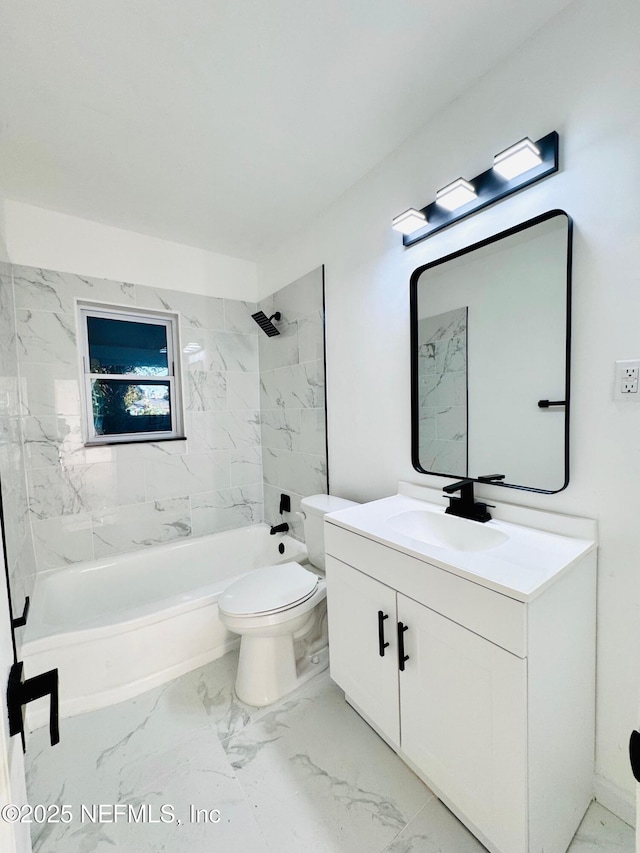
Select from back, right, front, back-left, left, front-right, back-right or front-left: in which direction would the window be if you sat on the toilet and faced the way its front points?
right

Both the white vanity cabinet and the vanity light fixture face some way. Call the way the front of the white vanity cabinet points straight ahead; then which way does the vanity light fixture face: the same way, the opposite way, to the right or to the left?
the same way

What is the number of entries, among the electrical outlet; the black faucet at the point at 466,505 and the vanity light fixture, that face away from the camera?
0

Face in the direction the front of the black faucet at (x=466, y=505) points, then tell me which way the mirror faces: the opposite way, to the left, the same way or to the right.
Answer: the same way

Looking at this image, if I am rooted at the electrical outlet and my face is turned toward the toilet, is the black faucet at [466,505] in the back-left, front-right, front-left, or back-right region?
front-right

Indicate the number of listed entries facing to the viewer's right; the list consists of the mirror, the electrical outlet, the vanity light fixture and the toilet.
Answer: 0

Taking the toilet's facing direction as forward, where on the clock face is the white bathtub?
The white bathtub is roughly at 2 o'clock from the toilet.

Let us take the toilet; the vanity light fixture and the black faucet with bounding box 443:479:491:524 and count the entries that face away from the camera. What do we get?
0

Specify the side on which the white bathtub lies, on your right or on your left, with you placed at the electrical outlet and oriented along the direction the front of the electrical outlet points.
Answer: on your right

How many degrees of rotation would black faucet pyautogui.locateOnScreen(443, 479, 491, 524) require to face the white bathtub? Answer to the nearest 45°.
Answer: approximately 45° to its right

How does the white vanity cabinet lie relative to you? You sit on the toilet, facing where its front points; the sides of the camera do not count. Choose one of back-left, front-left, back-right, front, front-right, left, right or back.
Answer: left

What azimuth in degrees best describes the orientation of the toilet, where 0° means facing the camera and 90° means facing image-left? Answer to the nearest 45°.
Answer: approximately 45°

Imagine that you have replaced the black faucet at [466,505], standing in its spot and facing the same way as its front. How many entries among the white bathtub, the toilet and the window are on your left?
0

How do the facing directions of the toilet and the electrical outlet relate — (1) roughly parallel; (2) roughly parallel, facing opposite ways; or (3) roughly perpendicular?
roughly parallel

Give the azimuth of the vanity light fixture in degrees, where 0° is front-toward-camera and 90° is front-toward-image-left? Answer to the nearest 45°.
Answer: approximately 45°

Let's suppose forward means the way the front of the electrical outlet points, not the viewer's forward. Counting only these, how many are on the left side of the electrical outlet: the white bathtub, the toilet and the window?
0

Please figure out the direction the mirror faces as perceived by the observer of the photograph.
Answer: facing the viewer and to the left of the viewer
